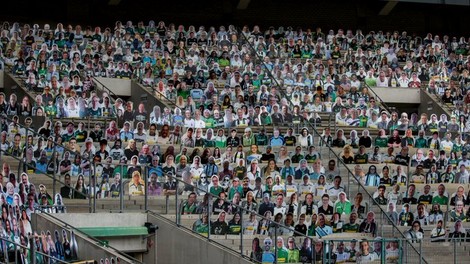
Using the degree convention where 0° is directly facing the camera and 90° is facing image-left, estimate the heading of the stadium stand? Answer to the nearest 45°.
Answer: approximately 315°
